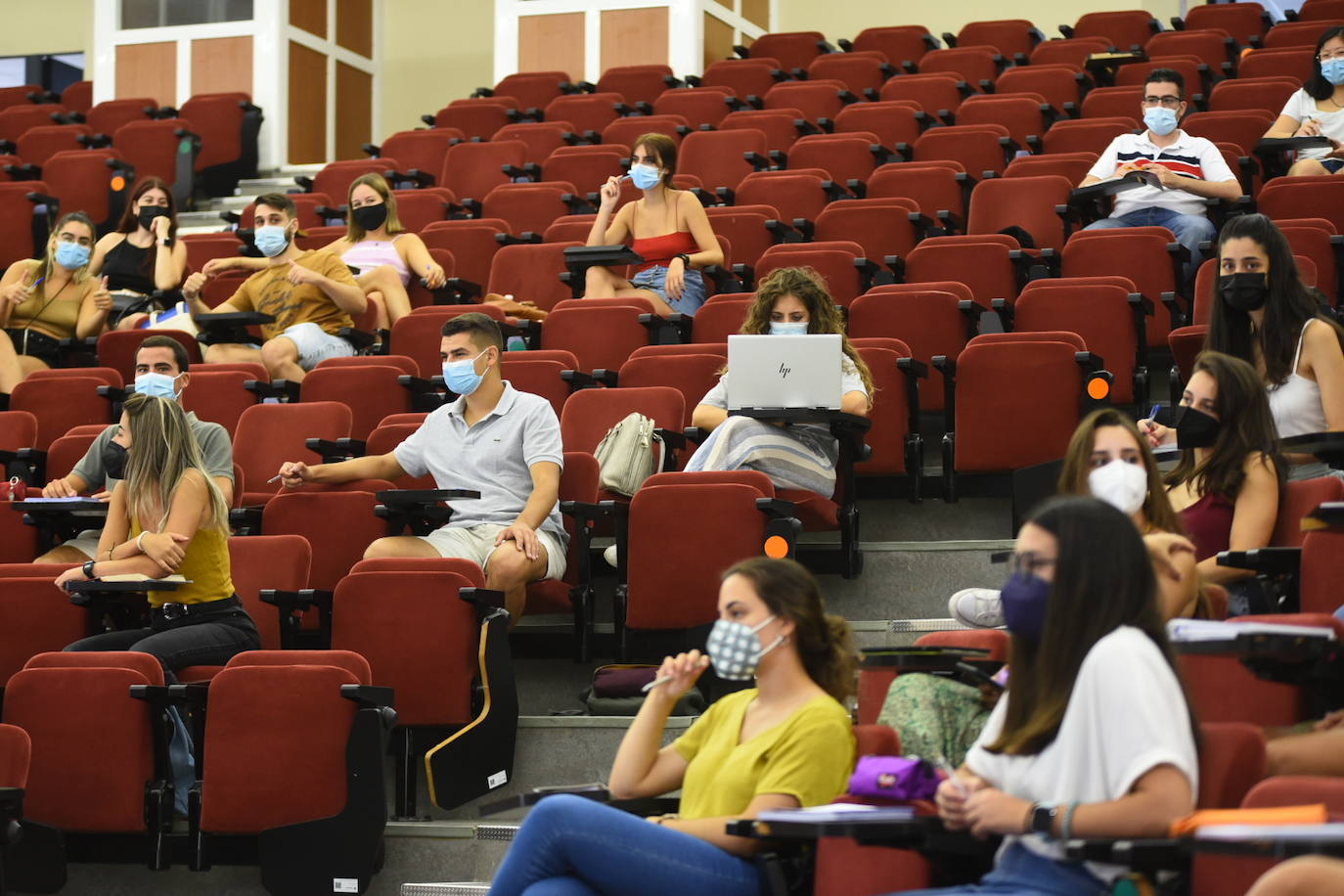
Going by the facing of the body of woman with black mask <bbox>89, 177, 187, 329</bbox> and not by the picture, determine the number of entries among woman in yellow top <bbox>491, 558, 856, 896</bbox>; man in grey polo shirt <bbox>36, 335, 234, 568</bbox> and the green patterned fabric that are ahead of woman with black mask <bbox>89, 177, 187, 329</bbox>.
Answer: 3

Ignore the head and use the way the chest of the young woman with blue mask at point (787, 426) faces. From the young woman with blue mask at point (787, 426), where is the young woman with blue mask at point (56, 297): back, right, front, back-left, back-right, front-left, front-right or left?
back-right

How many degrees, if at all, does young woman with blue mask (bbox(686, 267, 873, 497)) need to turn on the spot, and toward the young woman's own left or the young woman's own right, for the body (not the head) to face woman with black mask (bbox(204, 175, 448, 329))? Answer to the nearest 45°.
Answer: approximately 135° to the young woman's own right

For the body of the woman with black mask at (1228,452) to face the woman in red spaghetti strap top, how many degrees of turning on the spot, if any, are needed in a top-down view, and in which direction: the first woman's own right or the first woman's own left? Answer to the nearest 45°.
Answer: approximately 90° to the first woman's own right

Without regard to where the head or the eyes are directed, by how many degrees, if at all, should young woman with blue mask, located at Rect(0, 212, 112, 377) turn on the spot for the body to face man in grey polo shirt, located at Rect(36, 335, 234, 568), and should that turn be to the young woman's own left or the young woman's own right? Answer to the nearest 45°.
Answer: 0° — they already face them

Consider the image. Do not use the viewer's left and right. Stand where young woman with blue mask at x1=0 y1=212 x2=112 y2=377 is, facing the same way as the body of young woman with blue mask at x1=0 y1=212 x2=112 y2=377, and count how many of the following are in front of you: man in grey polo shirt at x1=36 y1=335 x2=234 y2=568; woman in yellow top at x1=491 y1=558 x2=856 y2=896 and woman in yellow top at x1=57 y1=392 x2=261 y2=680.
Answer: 3

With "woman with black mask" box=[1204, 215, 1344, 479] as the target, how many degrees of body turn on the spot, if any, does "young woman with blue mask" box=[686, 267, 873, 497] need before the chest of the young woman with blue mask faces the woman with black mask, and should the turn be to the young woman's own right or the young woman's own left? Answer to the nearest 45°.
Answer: approximately 90° to the young woman's own left

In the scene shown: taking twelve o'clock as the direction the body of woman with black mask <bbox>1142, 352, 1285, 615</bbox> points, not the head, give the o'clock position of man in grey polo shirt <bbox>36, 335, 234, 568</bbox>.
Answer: The man in grey polo shirt is roughly at 2 o'clock from the woman with black mask.

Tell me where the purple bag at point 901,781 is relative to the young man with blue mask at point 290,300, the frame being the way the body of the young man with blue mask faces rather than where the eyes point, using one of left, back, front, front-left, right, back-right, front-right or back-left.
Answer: front-left
